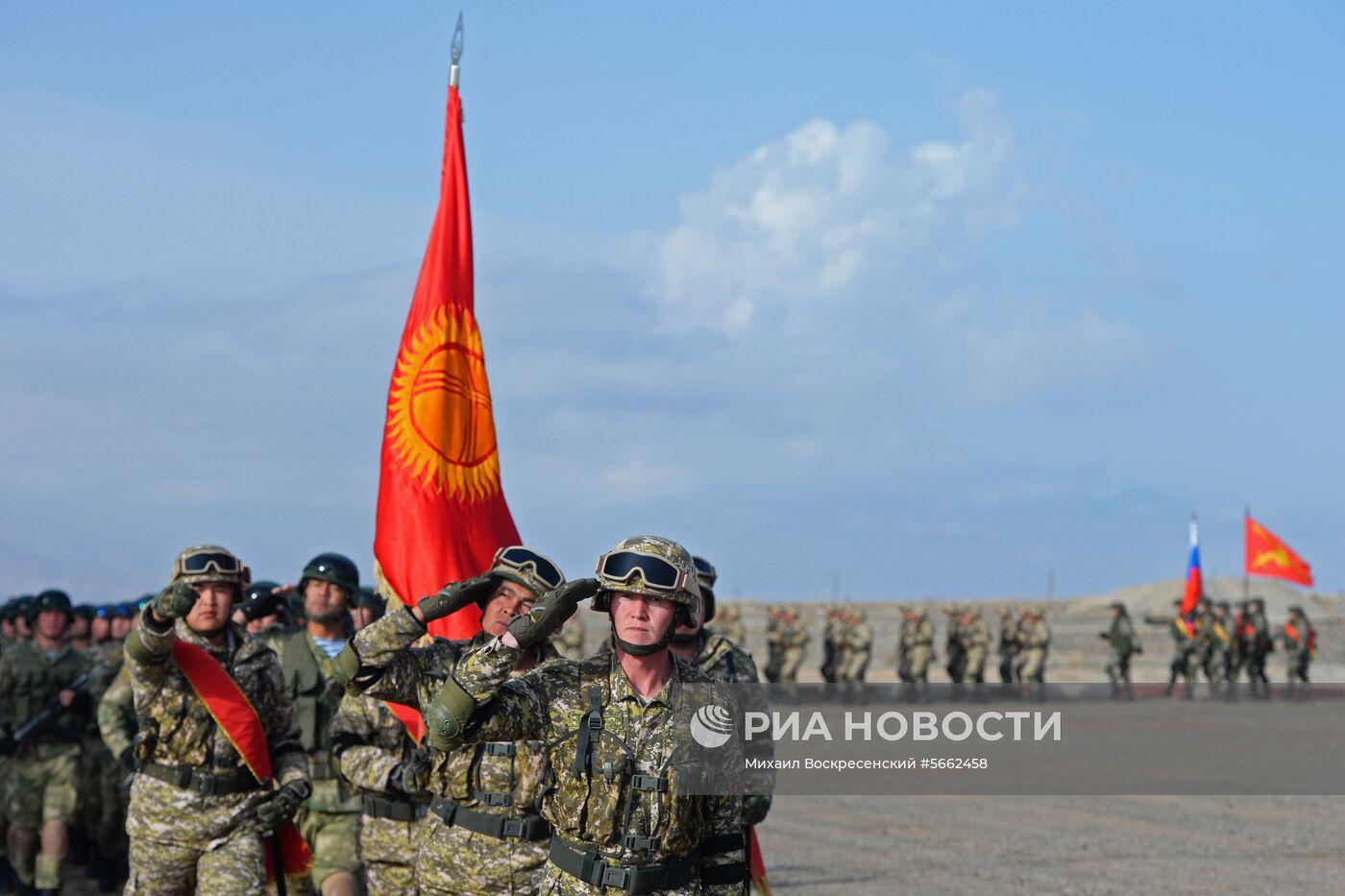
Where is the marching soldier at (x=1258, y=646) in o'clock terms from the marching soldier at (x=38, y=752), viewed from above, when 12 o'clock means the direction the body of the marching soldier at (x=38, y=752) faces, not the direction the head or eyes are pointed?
the marching soldier at (x=1258, y=646) is roughly at 8 o'clock from the marching soldier at (x=38, y=752).

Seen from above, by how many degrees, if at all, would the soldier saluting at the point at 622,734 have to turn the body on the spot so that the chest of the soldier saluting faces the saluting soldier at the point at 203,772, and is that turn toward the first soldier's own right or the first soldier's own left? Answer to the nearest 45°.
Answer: approximately 135° to the first soldier's own right

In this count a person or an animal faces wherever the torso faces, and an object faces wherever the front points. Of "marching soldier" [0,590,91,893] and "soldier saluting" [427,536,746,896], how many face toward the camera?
2
